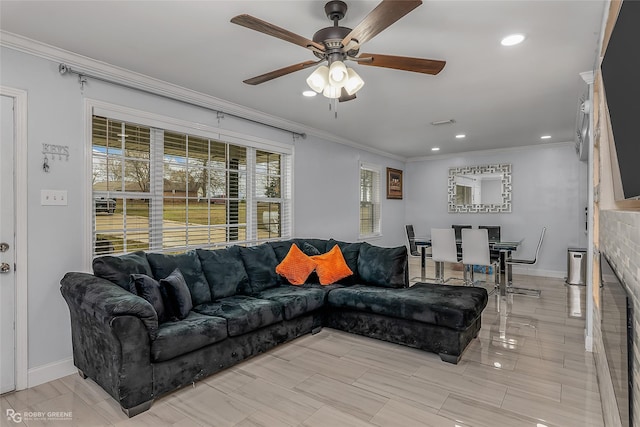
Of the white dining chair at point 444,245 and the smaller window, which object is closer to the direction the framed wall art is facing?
the white dining chair

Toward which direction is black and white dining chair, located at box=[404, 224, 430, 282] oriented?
to the viewer's right

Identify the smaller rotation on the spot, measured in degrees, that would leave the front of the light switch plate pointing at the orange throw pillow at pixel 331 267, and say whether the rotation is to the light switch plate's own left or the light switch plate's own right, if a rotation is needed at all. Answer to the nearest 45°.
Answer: approximately 90° to the light switch plate's own left

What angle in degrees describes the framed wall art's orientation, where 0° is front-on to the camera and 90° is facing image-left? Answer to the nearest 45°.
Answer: approximately 315°

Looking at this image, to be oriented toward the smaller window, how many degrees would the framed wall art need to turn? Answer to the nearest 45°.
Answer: approximately 90° to its right

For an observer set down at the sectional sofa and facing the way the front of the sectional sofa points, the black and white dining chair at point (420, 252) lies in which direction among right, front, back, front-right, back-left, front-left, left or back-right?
left

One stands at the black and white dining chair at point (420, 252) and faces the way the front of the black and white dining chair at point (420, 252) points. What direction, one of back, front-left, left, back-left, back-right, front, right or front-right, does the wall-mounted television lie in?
right

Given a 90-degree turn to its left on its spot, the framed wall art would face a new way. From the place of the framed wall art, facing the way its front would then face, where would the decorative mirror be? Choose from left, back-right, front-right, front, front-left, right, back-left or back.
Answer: front-right

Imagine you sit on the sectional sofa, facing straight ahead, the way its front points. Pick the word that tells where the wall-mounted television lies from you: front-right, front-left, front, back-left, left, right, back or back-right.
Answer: front

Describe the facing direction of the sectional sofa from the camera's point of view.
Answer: facing the viewer and to the right of the viewer

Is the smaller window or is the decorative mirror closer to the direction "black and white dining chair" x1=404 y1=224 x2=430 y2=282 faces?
the decorative mirror

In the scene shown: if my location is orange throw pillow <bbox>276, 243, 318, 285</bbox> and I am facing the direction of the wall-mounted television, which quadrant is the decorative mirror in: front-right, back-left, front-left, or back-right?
back-left
